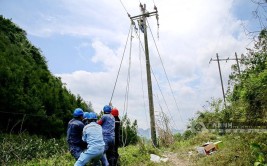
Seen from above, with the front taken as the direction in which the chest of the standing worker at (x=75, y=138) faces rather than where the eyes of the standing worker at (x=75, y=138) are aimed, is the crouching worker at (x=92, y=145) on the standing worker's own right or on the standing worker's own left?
on the standing worker's own right

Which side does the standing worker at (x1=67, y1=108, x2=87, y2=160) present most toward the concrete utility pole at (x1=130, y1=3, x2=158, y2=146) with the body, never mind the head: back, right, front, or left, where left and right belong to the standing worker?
front

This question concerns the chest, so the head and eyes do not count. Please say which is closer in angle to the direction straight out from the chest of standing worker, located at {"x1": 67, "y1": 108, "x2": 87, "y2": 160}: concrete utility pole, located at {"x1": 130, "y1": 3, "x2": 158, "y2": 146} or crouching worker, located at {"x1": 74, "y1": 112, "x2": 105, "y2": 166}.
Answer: the concrete utility pole

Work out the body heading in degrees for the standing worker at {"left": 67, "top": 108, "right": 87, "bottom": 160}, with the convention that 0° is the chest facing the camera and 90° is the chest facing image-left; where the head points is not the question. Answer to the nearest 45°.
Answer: approximately 225°
